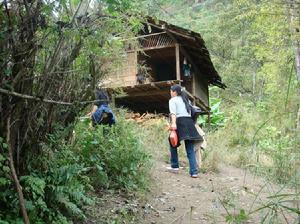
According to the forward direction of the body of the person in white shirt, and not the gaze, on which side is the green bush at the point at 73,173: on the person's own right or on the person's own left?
on the person's own left

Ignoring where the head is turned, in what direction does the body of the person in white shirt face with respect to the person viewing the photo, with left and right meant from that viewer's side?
facing away from the viewer and to the left of the viewer

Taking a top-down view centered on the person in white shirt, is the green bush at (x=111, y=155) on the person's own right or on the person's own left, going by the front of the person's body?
on the person's own left
